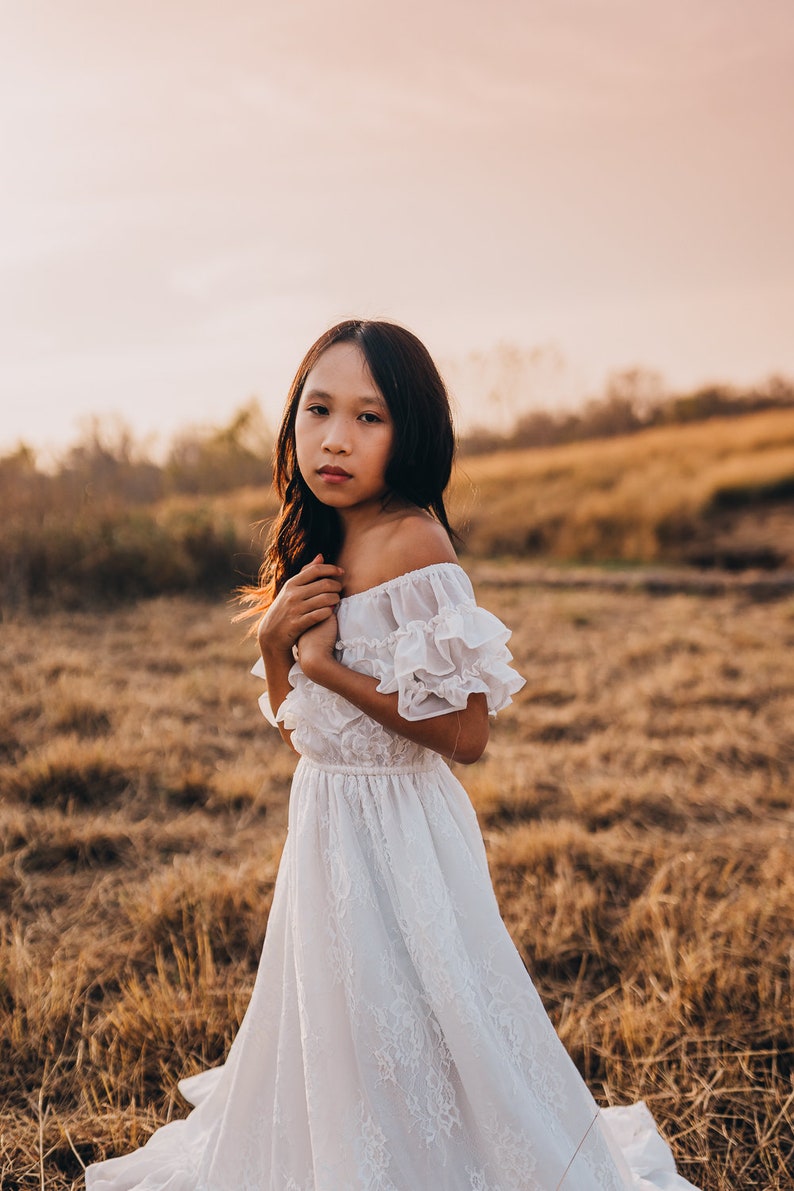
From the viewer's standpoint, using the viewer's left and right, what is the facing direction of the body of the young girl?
facing the viewer and to the left of the viewer
